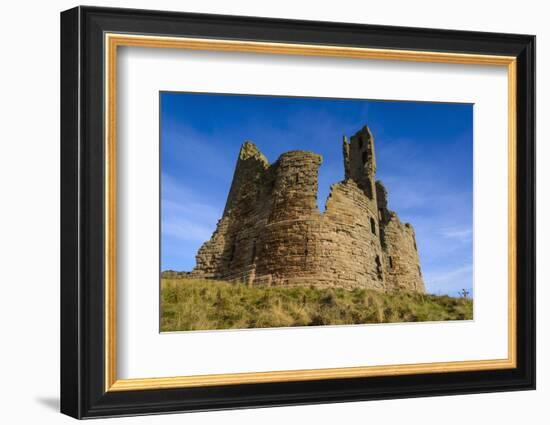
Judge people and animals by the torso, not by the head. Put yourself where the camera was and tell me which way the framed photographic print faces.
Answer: facing the viewer and to the right of the viewer
